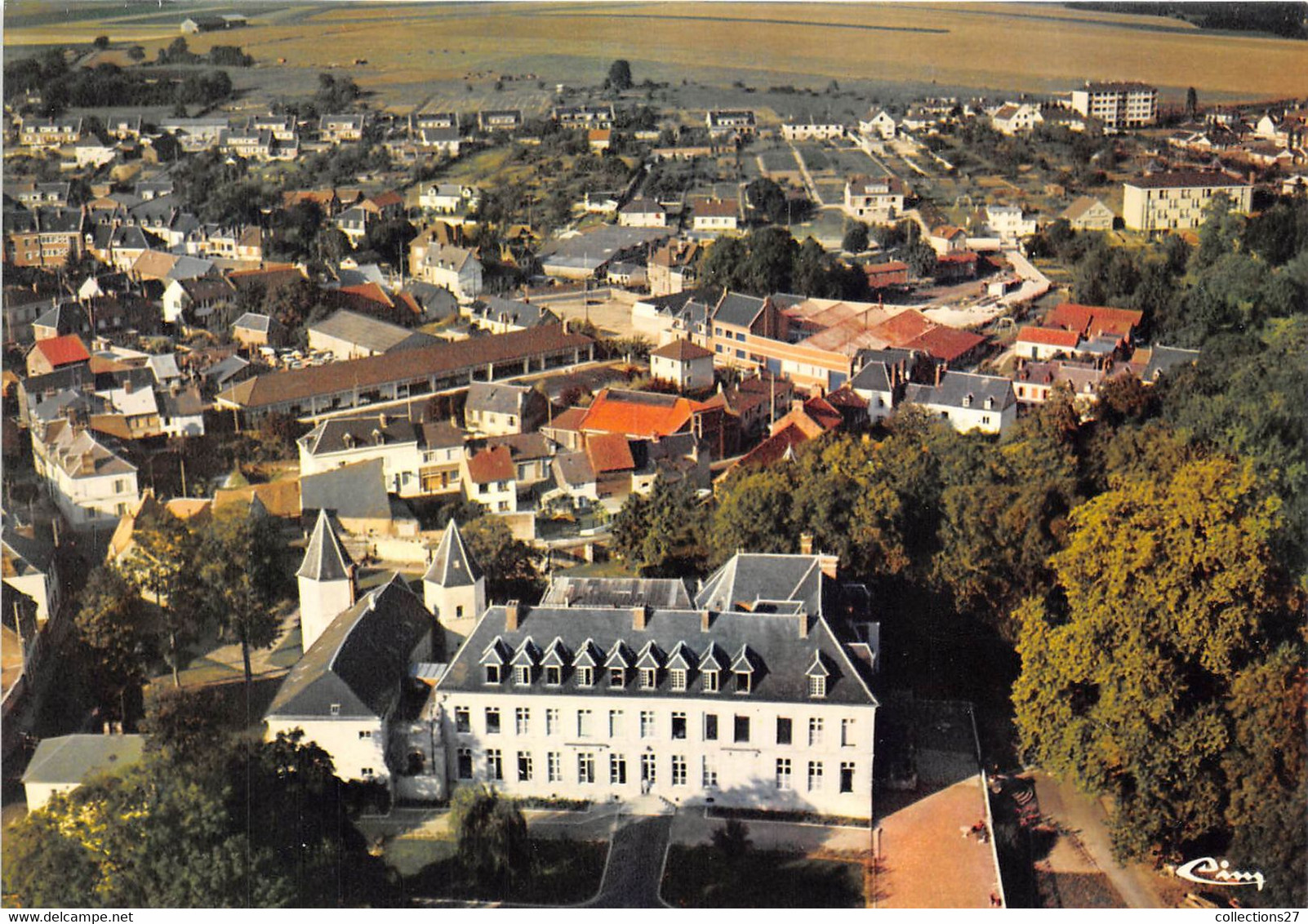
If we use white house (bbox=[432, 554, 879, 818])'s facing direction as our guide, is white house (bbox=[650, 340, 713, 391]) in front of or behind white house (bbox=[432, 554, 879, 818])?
behind

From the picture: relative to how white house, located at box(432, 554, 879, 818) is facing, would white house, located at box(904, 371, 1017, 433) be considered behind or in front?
behind

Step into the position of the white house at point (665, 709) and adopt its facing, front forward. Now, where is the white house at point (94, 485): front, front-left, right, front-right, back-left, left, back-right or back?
back-right

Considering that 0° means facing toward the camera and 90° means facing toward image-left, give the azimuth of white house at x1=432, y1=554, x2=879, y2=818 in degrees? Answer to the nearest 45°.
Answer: approximately 0°

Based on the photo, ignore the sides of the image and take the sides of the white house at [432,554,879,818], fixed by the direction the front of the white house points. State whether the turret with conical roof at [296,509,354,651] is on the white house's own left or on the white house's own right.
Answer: on the white house's own right

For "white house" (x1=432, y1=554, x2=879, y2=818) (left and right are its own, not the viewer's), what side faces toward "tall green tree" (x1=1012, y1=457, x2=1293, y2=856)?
left
